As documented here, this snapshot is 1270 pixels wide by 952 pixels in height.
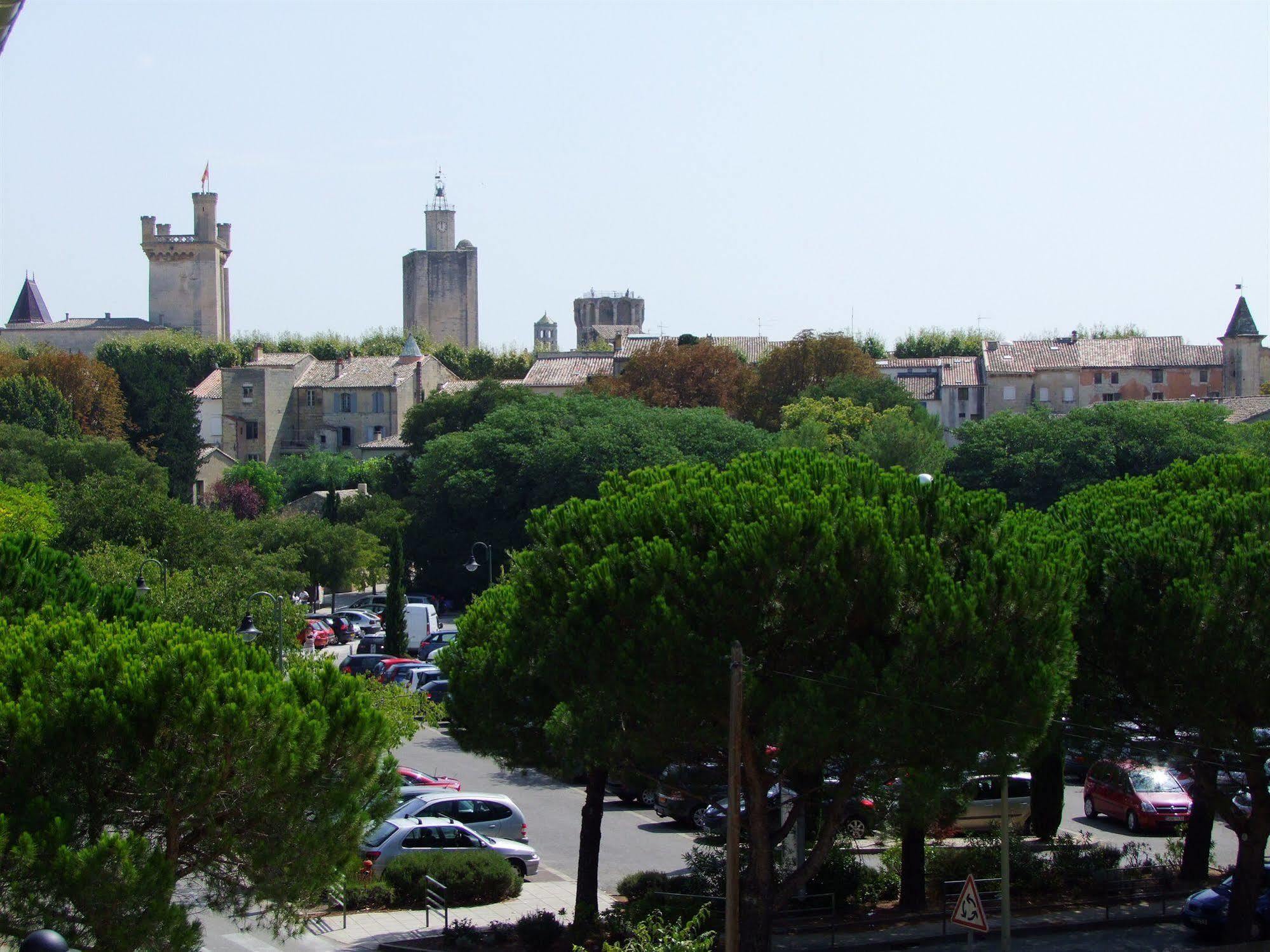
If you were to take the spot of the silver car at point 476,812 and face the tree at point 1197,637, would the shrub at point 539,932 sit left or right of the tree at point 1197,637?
right

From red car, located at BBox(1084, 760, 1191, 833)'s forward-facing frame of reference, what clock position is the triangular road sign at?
The triangular road sign is roughly at 2 o'clock from the red car.

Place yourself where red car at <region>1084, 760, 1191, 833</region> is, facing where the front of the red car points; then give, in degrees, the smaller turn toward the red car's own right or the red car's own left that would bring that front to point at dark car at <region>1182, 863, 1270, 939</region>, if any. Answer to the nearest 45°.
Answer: approximately 45° to the red car's own right

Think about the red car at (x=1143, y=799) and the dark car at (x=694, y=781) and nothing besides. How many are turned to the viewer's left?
0

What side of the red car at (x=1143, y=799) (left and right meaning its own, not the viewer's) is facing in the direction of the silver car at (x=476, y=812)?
right

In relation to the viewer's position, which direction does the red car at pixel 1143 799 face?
facing the viewer and to the right of the viewer

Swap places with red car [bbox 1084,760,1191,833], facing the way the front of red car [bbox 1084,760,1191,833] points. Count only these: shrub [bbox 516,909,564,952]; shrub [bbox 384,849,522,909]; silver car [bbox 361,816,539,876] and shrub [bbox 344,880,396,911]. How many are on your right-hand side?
4
